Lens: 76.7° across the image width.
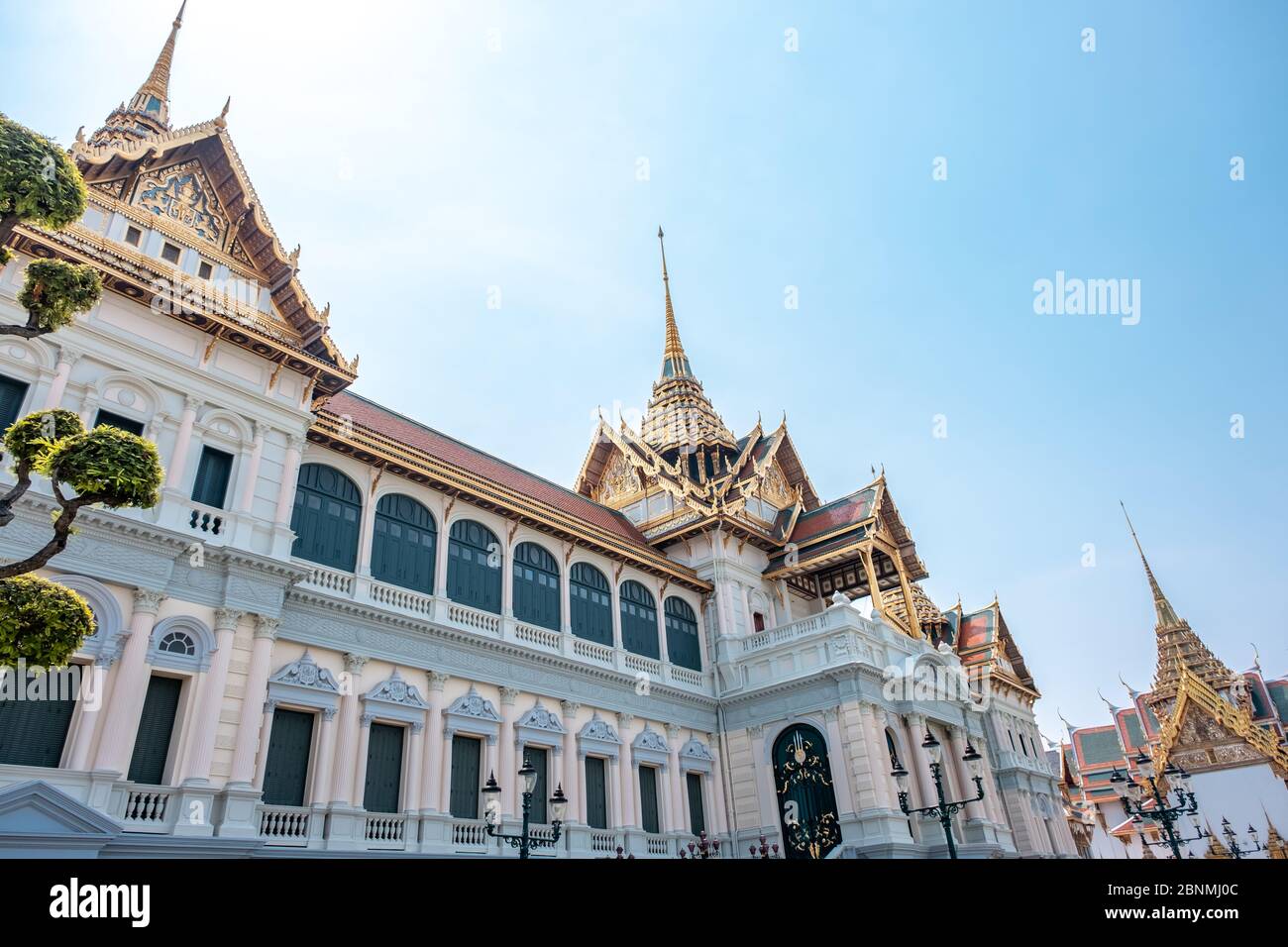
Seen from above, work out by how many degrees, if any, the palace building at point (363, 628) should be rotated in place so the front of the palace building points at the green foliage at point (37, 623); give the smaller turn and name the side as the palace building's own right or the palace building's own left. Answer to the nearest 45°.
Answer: approximately 45° to the palace building's own right

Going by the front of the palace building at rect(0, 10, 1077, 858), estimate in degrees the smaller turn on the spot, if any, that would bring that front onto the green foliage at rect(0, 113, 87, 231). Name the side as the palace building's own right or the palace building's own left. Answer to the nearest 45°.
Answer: approximately 45° to the palace building's own right

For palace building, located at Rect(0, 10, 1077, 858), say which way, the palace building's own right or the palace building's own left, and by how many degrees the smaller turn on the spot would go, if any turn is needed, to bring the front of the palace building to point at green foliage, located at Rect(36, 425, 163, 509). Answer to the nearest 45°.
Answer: approximately 45° to the palace building's own right
